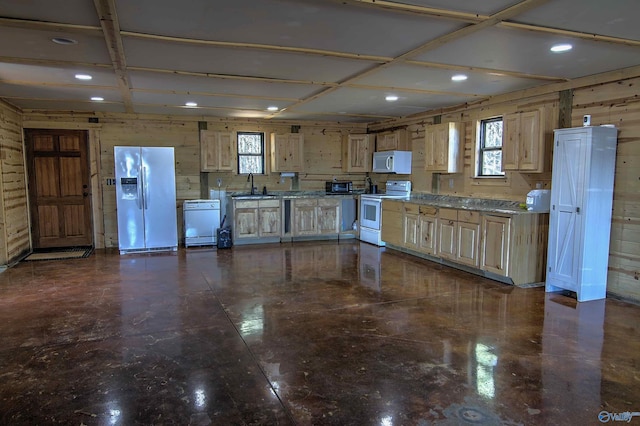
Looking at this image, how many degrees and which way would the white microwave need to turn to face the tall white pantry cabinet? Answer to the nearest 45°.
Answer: approximately 90° to its left

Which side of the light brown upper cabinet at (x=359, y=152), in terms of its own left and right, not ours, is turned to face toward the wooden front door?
right

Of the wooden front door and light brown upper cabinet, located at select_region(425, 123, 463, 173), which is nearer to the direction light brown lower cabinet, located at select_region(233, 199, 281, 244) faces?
the light brown upper cabinet

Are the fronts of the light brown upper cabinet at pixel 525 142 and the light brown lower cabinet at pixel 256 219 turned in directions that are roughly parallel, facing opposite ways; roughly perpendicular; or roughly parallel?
roughly perpendicular

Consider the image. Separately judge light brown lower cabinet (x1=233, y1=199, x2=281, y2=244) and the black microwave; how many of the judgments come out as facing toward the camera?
2

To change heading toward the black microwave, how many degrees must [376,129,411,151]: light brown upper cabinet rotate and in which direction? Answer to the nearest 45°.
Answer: approximately 45° to its right

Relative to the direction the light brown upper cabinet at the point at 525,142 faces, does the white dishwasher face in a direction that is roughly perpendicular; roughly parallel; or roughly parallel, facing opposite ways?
roughly perpendicular

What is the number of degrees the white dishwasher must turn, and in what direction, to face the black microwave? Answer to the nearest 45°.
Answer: approximately 90° to its left

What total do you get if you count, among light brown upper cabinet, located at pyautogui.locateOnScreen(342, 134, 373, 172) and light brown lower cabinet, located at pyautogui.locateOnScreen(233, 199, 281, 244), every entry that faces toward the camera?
2

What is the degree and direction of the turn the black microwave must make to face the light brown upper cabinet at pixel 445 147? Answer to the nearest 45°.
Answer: approximately 45° to its left
